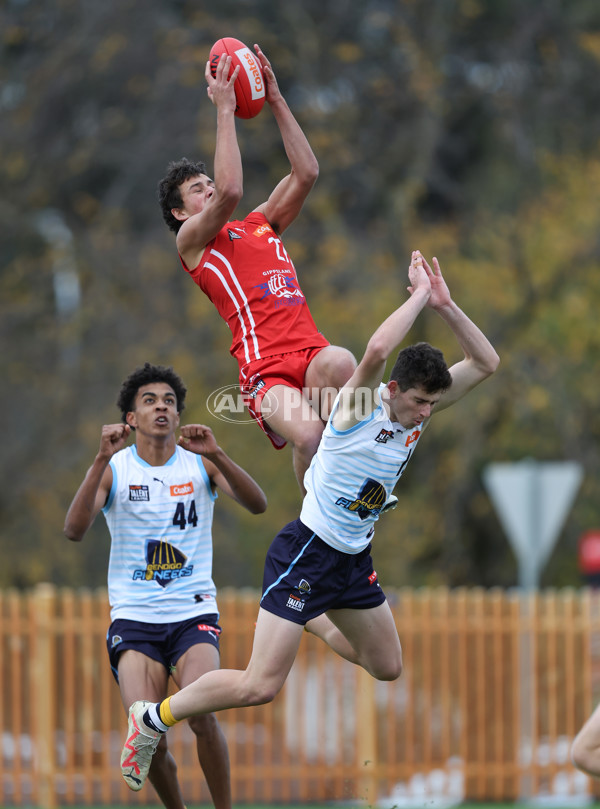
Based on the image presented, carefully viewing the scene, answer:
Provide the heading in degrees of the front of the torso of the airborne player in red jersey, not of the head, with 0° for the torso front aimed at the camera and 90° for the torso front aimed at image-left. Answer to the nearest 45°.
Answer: approximately 315°
